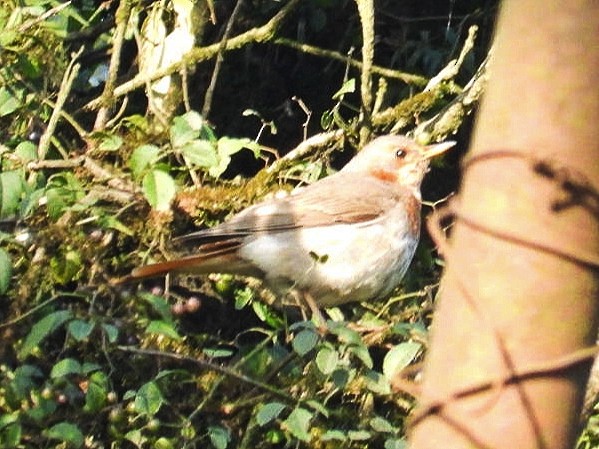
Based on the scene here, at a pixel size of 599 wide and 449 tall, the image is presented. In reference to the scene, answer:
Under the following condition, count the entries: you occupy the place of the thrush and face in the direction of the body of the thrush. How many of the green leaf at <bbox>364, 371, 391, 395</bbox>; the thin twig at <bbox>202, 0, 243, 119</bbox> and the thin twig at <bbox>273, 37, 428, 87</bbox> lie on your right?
1

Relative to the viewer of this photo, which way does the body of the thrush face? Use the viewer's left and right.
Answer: facing to the right of the viewer

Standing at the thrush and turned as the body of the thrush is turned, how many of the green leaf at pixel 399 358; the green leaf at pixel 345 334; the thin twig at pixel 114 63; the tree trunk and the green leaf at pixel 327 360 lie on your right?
4

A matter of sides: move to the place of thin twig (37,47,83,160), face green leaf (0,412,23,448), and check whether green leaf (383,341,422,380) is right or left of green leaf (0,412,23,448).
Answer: left

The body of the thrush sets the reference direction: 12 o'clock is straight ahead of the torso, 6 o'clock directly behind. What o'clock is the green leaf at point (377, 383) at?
The green leaf is roughly at 3 o'clock from the thrush.

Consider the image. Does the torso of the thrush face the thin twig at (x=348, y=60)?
no

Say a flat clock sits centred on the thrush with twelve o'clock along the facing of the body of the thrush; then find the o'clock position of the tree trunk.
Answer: The tree trunk is roughly at 3 o'clock from the thrush.

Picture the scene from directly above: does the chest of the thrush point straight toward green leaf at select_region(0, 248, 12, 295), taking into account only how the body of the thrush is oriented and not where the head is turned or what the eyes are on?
no

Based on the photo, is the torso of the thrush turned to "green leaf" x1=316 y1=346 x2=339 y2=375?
no

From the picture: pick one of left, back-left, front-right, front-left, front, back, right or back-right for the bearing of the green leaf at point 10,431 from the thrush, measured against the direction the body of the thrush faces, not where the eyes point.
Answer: back-right

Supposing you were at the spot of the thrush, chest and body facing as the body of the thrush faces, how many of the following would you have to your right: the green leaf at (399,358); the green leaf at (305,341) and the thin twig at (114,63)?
2

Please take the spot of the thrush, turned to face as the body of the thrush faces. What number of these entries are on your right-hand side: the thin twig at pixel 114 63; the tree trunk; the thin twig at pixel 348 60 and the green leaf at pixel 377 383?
2
